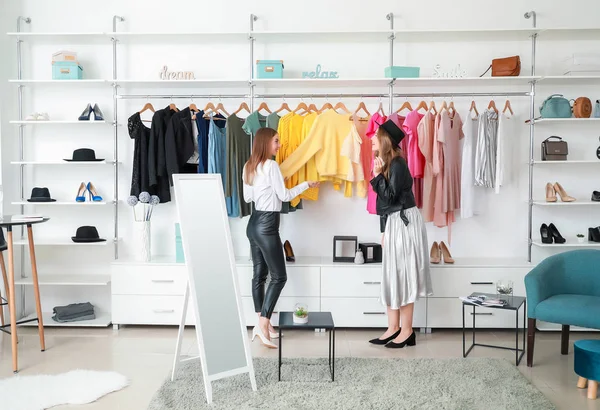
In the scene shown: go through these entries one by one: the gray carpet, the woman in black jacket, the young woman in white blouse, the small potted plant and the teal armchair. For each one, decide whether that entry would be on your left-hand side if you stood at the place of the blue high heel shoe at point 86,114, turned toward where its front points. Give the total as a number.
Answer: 5

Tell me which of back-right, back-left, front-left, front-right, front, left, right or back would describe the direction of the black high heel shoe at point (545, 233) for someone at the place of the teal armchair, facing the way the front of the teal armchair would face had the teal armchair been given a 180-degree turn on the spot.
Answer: front-left

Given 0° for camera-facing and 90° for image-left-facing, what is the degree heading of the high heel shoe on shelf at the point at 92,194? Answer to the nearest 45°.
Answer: approximately 315°

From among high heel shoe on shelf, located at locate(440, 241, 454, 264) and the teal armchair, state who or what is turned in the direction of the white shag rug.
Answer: the teal armchair

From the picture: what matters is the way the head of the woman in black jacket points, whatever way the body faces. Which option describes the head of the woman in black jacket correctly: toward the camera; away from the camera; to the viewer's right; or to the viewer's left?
to the viewer's left

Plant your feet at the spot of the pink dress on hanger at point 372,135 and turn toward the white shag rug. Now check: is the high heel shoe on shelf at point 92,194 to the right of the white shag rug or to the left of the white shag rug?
right

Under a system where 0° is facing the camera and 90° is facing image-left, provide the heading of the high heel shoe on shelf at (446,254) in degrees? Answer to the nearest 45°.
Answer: approximately 315°

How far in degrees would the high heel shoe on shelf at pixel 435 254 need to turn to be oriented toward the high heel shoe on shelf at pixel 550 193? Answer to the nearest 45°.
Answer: approximately 90° to its left

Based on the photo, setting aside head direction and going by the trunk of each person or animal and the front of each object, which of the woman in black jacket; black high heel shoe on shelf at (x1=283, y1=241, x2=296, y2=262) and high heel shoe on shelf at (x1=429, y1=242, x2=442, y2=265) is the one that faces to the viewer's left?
the woman in black jacket
